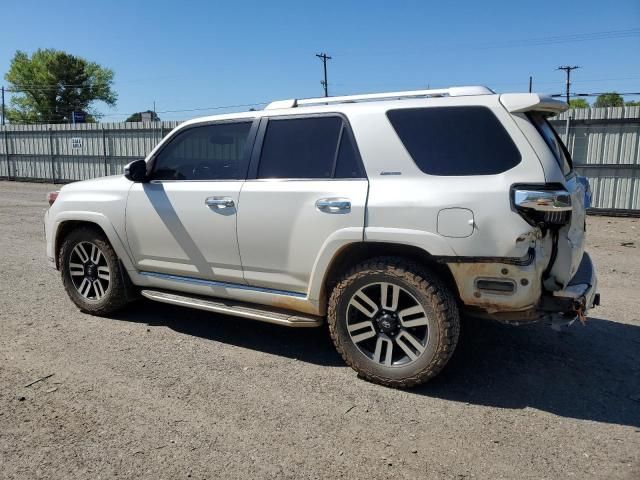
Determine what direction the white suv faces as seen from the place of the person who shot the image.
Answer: facing away from the viewer and to the left of the viewer

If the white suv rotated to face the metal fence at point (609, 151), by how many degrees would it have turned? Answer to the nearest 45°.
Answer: approximately 90° to its right
